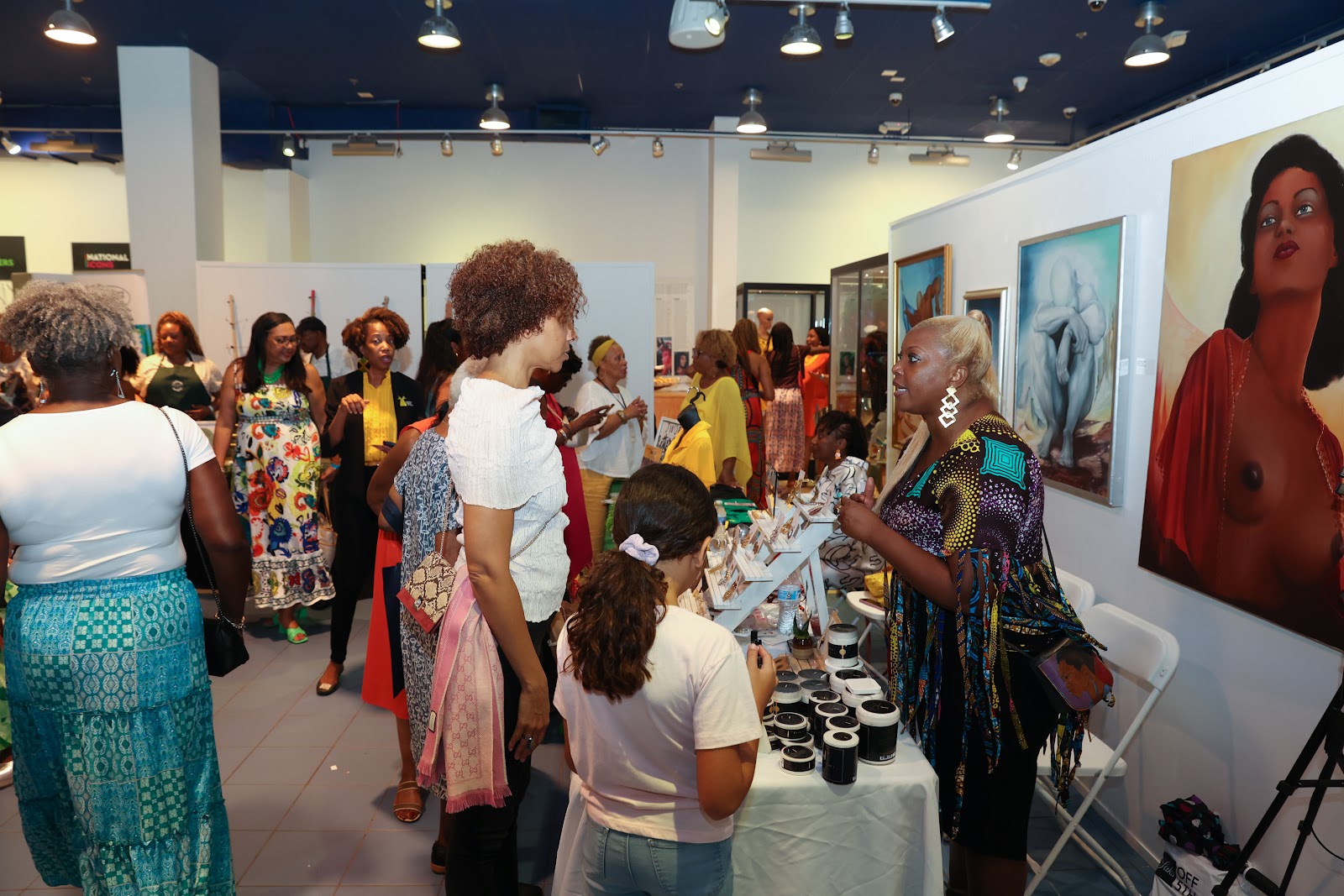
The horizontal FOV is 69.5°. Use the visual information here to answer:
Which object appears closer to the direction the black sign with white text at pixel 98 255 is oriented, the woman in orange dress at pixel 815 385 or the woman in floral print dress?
the woman in floral print dress

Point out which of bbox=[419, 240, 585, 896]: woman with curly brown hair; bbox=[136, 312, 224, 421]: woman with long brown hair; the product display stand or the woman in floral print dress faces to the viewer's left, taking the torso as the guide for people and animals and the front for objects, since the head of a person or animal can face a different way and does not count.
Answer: the product display stand

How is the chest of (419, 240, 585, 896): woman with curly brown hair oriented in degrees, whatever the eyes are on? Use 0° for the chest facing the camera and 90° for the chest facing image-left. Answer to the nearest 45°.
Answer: approximately 270°

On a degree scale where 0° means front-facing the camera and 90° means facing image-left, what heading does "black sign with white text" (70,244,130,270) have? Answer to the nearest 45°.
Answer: approximately 0°

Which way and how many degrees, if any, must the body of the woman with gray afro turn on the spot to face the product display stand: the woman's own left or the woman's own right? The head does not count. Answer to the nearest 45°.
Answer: approximately 90° to the woman's own right

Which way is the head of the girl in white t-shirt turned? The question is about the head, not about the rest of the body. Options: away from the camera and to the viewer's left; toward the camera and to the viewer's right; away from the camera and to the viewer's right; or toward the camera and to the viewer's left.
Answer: away from the camera and to the viewer's right

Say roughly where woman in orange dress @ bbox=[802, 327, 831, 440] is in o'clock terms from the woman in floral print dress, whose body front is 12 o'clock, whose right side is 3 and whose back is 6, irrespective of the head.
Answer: The woman in orange dress is roughly at 8 o'clock from the woman in floral print dress.

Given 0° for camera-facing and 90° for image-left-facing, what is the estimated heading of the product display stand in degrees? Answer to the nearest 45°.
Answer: approximately 90°
